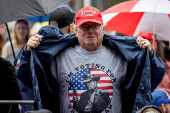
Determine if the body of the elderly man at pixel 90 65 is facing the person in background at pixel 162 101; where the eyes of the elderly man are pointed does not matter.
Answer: no

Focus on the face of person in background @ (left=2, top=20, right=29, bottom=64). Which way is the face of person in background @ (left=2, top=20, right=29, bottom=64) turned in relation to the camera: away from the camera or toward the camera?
toward the camera

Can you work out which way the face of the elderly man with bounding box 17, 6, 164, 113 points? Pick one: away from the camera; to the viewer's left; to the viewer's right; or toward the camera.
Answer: toward the camera

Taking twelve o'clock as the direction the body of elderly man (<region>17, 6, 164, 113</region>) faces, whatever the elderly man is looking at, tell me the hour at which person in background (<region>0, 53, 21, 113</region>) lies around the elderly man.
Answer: The person in background is roughly at 4 o'clock from the elderly man.

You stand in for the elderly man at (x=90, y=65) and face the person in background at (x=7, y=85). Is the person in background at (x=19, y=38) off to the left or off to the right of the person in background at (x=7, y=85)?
right

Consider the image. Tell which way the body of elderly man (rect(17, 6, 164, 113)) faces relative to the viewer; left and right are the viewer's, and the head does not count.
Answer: facing the viewer
